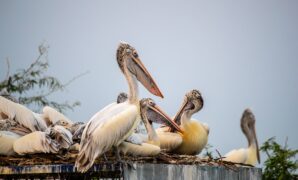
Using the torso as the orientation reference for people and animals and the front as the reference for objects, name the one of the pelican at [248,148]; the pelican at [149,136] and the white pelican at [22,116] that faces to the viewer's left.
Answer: the white pelican

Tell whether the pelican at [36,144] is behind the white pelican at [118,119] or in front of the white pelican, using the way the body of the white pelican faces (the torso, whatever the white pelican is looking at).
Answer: behind

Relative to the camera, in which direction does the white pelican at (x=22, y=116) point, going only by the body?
to the viewer's left

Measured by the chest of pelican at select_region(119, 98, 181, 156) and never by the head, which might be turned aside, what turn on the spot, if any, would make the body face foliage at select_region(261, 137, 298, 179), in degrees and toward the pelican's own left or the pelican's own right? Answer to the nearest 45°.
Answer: approximately 45° to the pelican's own left

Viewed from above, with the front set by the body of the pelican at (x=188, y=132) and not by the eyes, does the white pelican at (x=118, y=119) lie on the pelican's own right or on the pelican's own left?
on the pelican's own right

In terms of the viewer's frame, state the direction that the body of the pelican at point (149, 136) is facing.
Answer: to the viewer's right

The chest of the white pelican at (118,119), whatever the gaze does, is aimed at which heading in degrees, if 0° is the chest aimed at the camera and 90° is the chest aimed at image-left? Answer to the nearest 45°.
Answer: approximately 270°
